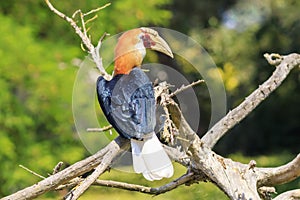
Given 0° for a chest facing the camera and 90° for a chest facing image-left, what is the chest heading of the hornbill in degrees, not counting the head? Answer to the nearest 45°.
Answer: approximately 225°
